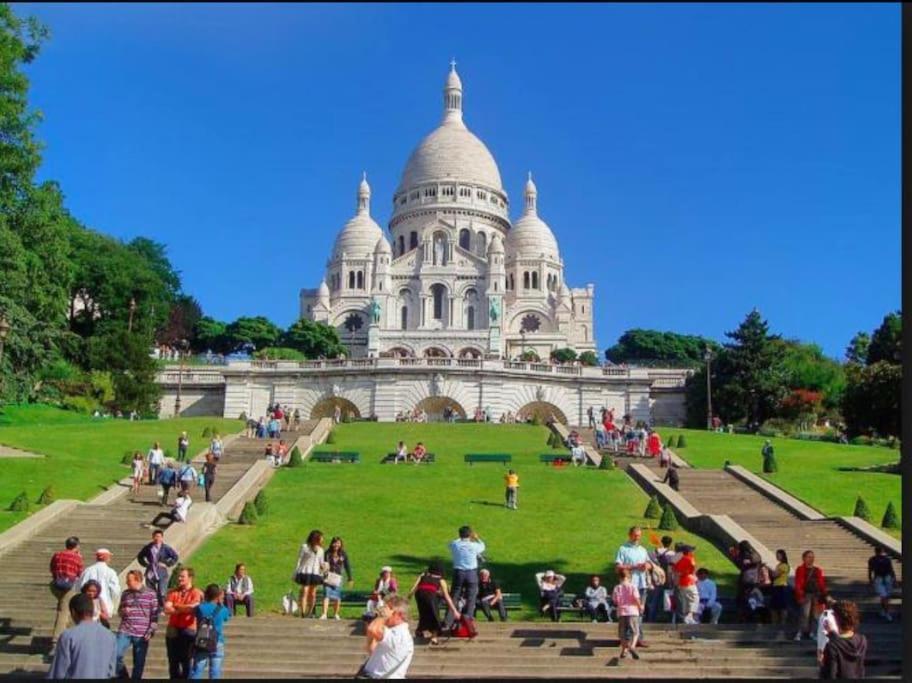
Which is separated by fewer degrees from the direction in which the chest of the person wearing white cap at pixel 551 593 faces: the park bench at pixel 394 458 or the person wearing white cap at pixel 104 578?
the person wearing white cap

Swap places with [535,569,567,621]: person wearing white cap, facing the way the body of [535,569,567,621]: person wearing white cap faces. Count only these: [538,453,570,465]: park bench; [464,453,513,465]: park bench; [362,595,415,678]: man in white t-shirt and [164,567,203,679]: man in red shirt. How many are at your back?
2

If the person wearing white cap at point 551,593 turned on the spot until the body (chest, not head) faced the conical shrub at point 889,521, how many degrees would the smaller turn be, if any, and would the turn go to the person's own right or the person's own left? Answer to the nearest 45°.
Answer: approximately 135° to the person's own left

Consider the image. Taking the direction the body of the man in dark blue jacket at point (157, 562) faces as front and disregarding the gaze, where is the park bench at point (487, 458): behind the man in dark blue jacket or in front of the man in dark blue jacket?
behind

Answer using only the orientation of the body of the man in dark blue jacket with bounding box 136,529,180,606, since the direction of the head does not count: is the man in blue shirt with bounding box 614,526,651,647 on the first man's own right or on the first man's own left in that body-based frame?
on the first man's own left

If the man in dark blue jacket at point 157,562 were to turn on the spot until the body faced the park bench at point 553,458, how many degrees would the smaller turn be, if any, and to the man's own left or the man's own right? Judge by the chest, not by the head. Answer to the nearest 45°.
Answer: approximately 135° to the man's own left

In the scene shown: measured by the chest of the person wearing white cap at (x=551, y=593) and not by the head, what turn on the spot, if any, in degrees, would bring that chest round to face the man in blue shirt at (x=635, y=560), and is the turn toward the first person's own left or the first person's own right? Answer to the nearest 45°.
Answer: approximately 45° to the first person's own left

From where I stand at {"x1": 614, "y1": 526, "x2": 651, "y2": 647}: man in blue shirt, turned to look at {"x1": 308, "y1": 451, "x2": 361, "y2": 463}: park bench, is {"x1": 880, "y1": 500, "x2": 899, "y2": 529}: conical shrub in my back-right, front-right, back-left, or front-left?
front-right

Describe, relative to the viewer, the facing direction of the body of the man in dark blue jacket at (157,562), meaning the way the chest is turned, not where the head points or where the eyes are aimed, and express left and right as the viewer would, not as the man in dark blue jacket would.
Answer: facing the viewer

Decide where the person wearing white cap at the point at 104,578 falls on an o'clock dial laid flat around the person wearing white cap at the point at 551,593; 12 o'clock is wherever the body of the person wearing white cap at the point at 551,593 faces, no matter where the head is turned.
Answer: the person wearing white cap at the point at 104,578 is roughly at 2 o'clock from the person wearing white cap at the point at 551,593.

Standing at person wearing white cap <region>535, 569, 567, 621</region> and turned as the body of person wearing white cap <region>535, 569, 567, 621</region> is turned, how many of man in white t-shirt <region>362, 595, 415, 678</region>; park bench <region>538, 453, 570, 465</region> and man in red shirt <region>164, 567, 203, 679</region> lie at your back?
1
